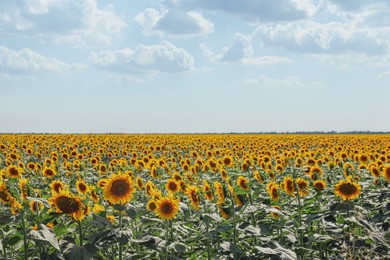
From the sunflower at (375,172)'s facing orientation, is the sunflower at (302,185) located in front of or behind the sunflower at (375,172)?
in front

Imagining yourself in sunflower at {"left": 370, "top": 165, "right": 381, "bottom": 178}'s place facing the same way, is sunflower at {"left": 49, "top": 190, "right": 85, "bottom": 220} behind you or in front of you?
in front

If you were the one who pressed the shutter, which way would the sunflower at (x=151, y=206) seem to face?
facing the viewer

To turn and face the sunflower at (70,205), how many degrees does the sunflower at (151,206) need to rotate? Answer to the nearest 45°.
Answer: approximately 45° to its right

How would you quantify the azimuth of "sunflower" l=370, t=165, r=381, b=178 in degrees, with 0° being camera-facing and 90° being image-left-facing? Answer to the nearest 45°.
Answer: approximately 45°

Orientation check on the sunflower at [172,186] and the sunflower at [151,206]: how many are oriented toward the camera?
2

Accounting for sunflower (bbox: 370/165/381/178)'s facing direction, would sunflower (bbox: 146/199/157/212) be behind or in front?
in front

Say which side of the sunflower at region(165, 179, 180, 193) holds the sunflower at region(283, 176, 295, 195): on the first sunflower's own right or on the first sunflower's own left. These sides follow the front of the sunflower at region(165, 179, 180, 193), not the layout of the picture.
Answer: on the first sunflower's own left

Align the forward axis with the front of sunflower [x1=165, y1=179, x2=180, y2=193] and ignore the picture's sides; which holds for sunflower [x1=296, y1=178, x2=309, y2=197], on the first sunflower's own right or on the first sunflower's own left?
on the first sunflower's own left

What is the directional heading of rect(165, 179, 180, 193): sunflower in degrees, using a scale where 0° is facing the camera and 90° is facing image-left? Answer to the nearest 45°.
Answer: approximately 0°
